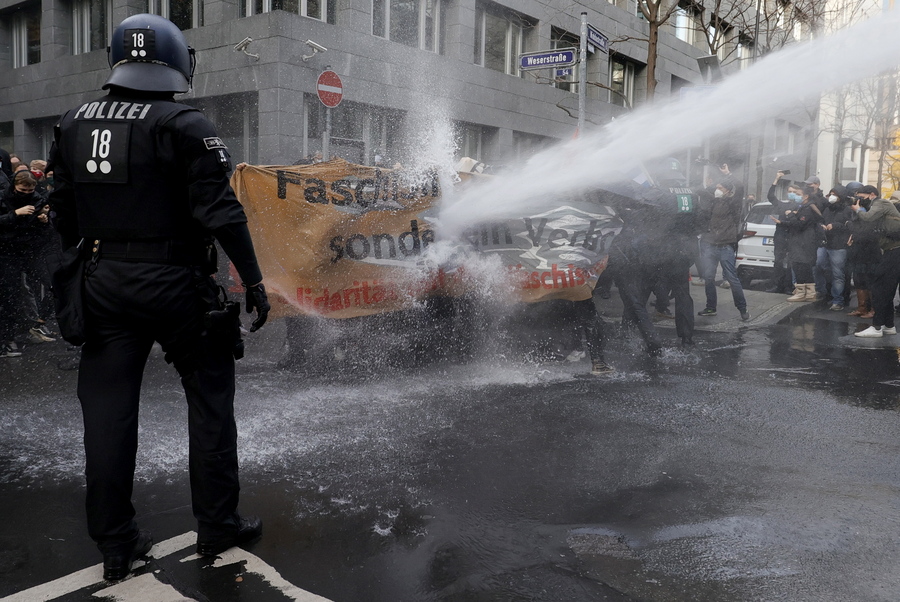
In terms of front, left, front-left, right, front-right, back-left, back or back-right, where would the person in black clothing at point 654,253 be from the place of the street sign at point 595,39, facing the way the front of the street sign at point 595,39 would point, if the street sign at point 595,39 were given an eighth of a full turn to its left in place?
right

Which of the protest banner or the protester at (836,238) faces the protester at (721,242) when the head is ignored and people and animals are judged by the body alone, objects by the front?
the protester at (836,238)

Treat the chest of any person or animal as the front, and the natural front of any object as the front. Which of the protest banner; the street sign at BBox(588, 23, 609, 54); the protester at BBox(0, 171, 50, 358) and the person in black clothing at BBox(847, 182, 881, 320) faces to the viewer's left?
the person in black clothing

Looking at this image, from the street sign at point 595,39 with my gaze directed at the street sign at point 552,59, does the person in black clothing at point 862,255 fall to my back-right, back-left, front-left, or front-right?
back-left

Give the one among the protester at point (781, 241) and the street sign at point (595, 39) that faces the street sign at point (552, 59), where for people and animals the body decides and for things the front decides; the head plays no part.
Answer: the protester

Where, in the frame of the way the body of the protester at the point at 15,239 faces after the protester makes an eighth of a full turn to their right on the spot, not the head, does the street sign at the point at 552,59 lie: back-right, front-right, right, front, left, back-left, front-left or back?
left

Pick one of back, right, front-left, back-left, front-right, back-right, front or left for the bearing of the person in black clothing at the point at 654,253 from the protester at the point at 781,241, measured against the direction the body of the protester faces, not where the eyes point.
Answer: front-left

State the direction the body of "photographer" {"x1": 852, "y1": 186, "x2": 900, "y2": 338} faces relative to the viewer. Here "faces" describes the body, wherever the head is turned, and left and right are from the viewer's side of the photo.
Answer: facing to the left of the viewer

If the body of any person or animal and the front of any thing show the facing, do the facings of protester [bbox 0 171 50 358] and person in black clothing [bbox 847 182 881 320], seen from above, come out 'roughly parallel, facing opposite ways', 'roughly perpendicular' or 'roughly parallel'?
roughly parallel, facing opposite ways

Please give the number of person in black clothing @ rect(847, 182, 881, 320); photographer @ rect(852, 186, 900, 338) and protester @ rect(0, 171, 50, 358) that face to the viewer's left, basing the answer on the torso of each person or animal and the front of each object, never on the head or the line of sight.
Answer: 2

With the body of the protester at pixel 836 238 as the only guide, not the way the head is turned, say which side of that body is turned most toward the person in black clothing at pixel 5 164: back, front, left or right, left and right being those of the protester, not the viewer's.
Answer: front

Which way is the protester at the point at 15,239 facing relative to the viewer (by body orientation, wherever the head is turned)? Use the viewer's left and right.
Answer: facing the viewer and to the right of the viewer

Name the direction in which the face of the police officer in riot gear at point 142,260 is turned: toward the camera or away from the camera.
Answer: away from the camera

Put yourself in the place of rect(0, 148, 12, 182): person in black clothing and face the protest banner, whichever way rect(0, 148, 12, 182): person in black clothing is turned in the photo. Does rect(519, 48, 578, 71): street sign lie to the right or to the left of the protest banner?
left

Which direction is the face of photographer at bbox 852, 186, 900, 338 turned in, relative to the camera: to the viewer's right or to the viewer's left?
to the viewer's left

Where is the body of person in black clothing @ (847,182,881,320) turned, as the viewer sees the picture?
to the viewer's left

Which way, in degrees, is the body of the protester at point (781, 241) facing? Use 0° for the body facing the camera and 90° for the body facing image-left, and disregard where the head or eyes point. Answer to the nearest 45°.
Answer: approximately 45°

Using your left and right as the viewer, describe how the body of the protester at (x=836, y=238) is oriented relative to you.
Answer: facing the viewer and to the left of the viewer

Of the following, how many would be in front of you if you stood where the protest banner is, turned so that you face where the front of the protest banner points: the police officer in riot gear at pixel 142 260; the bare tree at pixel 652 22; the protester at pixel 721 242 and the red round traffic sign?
1

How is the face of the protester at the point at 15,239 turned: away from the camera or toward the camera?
toward the camera
